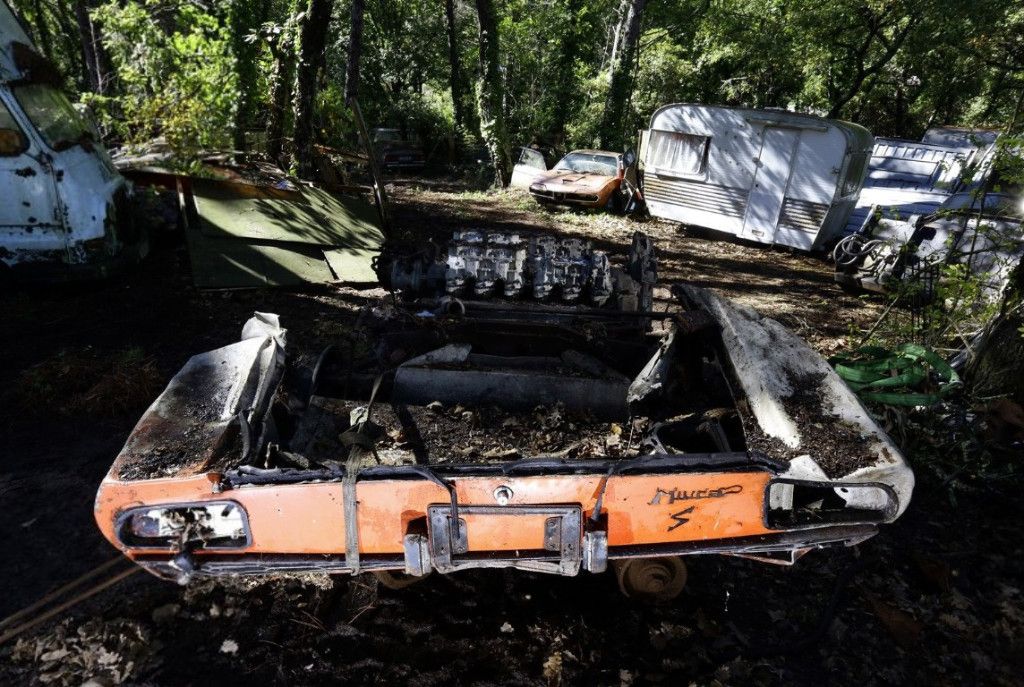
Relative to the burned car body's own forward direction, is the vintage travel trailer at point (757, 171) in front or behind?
in front

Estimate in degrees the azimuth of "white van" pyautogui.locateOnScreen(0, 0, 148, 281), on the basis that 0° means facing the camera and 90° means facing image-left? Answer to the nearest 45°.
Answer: approximately 315°

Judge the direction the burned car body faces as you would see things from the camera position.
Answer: facing away from the viewer

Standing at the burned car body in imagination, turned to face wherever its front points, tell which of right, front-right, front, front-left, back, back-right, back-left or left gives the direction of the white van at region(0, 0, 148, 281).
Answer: front-left

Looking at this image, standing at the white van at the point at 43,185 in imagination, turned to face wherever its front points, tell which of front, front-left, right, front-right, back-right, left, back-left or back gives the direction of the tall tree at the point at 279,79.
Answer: left

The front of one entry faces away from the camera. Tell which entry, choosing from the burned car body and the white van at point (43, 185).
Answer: the burned car body

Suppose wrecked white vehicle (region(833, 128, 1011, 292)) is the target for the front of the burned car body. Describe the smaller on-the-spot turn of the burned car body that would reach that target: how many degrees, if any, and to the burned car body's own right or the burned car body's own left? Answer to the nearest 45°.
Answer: approximately 45° to the burned car body's own right

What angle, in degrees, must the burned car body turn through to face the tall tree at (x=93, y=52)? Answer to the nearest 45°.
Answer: approximately 45° to its left
